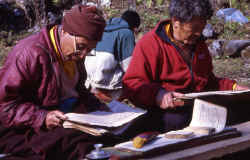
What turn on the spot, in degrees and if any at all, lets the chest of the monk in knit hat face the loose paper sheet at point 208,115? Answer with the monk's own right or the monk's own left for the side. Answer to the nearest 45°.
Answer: approximately 45° to the monk's own left

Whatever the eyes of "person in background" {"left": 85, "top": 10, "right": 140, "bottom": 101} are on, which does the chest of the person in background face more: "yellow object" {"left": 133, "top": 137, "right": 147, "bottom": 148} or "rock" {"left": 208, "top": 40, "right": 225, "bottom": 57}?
the rock

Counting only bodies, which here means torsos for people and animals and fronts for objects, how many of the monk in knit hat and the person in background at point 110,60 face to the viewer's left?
0

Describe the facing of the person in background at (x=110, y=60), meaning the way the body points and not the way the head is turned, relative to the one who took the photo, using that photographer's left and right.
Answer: facing away from the viewer and to the right of the viewer

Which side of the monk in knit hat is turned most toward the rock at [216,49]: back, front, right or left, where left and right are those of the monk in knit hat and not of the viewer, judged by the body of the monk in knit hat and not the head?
left

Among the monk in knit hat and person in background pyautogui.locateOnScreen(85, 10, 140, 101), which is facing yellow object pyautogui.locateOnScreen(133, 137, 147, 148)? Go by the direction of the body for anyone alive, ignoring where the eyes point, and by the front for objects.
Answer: the monk in knit hat

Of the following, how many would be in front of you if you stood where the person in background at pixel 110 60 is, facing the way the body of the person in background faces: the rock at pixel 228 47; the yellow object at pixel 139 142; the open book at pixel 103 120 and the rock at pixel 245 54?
2

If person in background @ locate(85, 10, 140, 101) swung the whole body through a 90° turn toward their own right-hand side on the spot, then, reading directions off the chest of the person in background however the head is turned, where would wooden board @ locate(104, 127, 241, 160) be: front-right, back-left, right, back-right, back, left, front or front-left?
front-right

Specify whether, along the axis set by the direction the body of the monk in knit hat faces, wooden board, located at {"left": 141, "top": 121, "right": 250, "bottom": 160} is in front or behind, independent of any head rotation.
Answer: in front

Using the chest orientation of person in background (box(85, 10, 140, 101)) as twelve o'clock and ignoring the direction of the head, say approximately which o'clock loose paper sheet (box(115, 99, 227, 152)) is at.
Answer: The loose paper sheet is roughly at 4 o'clock from the person in background.

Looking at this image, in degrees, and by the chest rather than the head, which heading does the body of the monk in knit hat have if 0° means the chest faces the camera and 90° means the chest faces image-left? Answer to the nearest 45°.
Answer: approximately 315°
